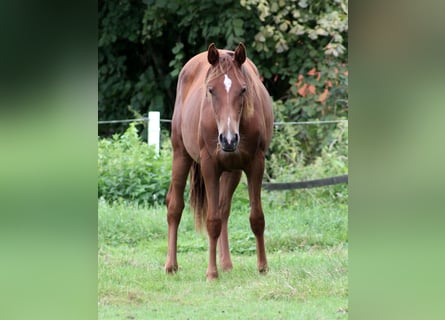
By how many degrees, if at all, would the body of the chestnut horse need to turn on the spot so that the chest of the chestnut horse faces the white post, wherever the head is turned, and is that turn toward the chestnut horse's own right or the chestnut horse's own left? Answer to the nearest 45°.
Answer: approximately 180°

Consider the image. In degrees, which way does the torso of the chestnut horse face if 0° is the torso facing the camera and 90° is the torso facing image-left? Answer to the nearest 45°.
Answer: approximately 0°
